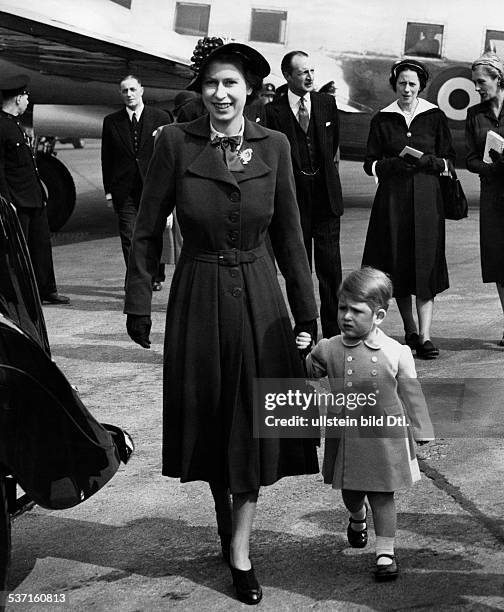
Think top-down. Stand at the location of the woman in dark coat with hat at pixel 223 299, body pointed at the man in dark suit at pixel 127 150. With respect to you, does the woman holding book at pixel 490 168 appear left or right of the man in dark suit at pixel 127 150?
right

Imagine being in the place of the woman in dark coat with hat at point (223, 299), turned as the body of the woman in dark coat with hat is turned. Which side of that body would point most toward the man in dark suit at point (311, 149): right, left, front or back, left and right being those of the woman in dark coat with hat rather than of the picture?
back

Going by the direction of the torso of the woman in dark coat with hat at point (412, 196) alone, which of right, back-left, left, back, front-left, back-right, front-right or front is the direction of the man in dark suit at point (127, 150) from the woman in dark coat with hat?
back-right

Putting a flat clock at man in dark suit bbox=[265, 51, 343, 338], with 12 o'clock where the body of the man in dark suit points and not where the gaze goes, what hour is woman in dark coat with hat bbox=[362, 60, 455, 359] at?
The woman in dark coat with hat is roughly at 9 o'clock from the man in dark suit.

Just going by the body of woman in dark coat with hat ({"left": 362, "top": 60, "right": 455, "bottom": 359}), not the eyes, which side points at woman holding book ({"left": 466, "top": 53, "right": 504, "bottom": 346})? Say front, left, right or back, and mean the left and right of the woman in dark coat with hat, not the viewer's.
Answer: left

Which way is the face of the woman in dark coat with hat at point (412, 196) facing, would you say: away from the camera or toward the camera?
toward the camera

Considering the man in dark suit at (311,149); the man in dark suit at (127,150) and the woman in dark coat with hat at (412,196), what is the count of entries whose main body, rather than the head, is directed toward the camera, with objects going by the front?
3

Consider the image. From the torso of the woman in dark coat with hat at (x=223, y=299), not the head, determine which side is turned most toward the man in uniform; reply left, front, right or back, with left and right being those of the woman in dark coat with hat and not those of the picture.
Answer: back

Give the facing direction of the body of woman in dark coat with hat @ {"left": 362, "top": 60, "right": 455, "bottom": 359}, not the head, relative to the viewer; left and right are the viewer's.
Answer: facing the viewer

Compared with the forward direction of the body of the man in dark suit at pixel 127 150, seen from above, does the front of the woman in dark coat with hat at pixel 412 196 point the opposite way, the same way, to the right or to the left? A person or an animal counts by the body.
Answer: the same way

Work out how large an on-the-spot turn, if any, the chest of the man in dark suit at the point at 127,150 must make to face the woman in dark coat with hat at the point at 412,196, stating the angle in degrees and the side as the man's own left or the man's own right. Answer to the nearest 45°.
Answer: approximately 45° to the man's own left

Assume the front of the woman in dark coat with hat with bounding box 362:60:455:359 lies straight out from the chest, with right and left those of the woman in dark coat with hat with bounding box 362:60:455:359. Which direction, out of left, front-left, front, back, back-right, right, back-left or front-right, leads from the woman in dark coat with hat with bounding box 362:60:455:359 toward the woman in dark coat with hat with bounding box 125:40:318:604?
front

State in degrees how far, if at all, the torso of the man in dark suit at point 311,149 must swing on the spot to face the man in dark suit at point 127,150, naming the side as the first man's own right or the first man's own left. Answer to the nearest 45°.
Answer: approximately 135° to the first man's own right

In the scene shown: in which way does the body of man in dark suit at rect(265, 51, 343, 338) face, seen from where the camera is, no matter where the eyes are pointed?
toward the camera

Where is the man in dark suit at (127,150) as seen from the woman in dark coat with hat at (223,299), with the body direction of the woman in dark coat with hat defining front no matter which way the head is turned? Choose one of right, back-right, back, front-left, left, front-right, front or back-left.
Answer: back
